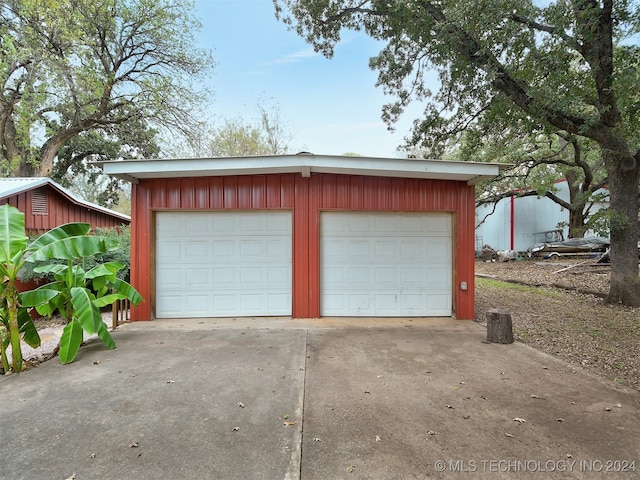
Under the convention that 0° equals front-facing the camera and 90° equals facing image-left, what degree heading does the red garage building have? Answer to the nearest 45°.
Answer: approximately 0°

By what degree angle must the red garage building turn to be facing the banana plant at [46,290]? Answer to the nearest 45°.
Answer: approximately 45° to its right

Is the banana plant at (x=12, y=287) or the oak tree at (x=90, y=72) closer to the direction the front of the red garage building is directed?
the banana plant

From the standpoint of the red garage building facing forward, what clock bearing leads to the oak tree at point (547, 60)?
The oak tree is roughly at 9 o'clock from the red garage building.

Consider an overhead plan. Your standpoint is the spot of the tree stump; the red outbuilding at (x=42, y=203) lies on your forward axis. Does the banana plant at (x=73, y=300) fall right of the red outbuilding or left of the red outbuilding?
left

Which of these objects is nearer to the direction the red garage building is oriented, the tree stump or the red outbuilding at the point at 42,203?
the tree stump

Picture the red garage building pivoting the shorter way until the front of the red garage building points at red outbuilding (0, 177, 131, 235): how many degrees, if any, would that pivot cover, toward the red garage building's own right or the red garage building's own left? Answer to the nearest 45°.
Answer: approximately 135° to the red garage building's own right

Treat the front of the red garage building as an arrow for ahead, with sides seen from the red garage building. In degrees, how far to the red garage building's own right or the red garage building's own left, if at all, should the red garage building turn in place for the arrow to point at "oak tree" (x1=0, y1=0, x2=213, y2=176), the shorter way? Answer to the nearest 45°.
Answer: approximately 135° to the red garage building's own right

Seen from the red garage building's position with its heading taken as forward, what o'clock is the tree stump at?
The tree stump is roughly at 10 o'clock from the red garage building.

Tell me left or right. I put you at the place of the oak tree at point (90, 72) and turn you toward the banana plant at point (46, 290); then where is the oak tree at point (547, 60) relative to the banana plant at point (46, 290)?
left
